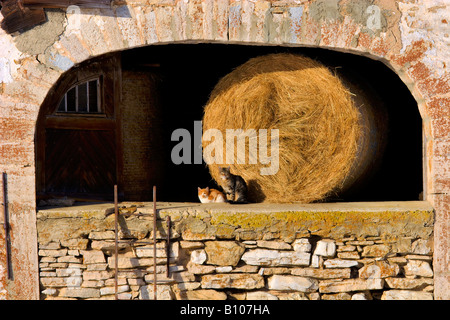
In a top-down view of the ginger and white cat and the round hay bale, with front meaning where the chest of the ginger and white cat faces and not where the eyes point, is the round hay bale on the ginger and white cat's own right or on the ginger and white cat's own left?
on the ginger and white cat's own right

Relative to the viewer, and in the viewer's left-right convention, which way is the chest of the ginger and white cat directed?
facing the viewer and to the left of the viewer
